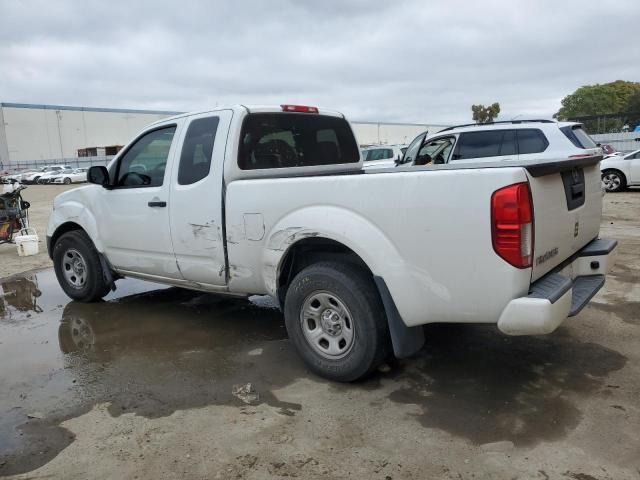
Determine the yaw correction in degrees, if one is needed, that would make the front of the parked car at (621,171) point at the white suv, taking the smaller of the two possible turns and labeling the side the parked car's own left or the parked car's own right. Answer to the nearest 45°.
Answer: approximately 90° to the parked car's own left

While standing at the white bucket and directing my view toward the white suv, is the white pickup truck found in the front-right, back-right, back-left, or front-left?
front-right

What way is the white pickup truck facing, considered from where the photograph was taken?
facing away from the viewer and to the left of the viewer

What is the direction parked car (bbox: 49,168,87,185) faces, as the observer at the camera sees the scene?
facing the viewer and to the left of the viewer

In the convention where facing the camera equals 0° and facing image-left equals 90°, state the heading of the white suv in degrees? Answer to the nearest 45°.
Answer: approximately 135°

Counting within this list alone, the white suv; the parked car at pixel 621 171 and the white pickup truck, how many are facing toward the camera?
0

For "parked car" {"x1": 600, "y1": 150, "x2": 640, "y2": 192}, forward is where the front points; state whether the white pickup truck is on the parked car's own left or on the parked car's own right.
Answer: on the parked car's own left

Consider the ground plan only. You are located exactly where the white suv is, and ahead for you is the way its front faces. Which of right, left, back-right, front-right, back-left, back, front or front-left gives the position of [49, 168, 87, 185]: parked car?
front

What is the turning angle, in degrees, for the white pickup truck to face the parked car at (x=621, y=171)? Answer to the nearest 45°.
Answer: approximately 90° to its right

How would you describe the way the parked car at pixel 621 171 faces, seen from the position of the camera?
facing to the left of the viewer
